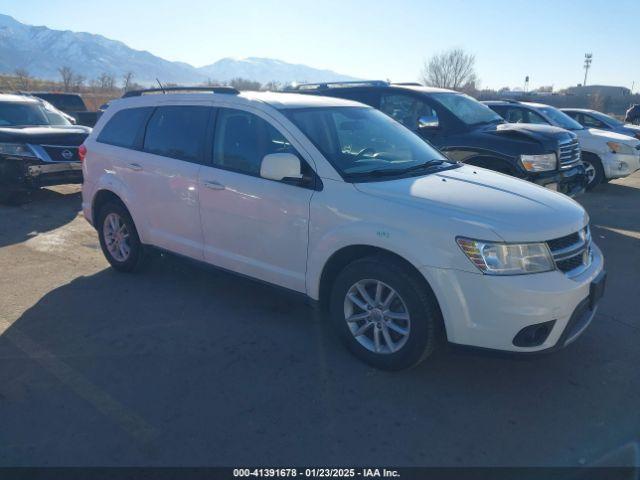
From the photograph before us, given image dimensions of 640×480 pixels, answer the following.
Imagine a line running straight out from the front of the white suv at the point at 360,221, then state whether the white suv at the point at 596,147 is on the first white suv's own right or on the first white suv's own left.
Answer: on the first white suv's own left

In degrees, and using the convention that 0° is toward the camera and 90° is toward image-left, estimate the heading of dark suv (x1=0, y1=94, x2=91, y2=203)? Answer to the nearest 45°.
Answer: approximately 315°

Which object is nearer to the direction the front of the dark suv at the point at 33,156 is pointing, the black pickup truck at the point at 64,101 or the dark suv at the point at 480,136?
the dark suv

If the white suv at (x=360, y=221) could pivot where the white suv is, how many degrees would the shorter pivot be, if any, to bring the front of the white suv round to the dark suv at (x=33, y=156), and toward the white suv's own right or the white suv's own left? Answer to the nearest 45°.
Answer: approximately 180°

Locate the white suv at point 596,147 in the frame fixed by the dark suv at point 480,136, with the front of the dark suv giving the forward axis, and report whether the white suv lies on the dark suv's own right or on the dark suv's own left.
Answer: on the dark suv's own left

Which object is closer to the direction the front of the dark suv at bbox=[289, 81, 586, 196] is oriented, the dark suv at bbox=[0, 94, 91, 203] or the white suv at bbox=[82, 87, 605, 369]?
the white suv

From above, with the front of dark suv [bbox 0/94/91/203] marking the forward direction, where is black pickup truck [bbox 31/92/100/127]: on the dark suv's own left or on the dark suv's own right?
on the dark suv's own left

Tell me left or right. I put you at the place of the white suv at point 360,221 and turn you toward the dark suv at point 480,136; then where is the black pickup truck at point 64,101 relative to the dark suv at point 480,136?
left
